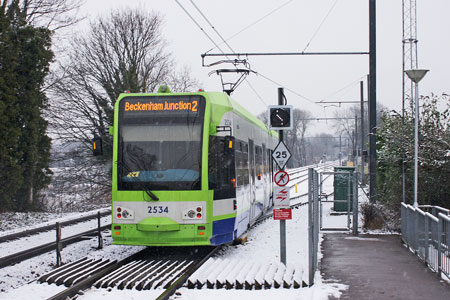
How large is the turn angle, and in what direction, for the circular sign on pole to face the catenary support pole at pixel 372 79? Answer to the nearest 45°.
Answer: approximately 180°

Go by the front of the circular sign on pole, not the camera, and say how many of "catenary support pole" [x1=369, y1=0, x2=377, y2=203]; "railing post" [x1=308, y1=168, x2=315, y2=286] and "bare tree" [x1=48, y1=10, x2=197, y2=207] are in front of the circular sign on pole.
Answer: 1

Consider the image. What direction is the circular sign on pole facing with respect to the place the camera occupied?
facing the viewer

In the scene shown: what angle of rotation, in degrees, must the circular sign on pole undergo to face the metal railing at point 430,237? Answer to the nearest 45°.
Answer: approximately 90° to its left

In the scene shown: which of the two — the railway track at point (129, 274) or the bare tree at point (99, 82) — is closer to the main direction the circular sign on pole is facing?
the railway track

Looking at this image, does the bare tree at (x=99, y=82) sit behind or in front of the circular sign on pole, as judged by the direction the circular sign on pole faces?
behind

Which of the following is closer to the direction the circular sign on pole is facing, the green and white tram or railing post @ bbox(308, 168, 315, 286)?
the railing post

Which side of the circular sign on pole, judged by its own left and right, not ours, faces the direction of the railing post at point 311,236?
front

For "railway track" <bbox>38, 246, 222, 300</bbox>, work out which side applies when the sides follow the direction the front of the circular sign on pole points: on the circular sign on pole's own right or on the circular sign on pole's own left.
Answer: on the circular sign on pole's own right

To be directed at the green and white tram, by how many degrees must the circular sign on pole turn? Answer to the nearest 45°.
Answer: approximately 90° to its right
